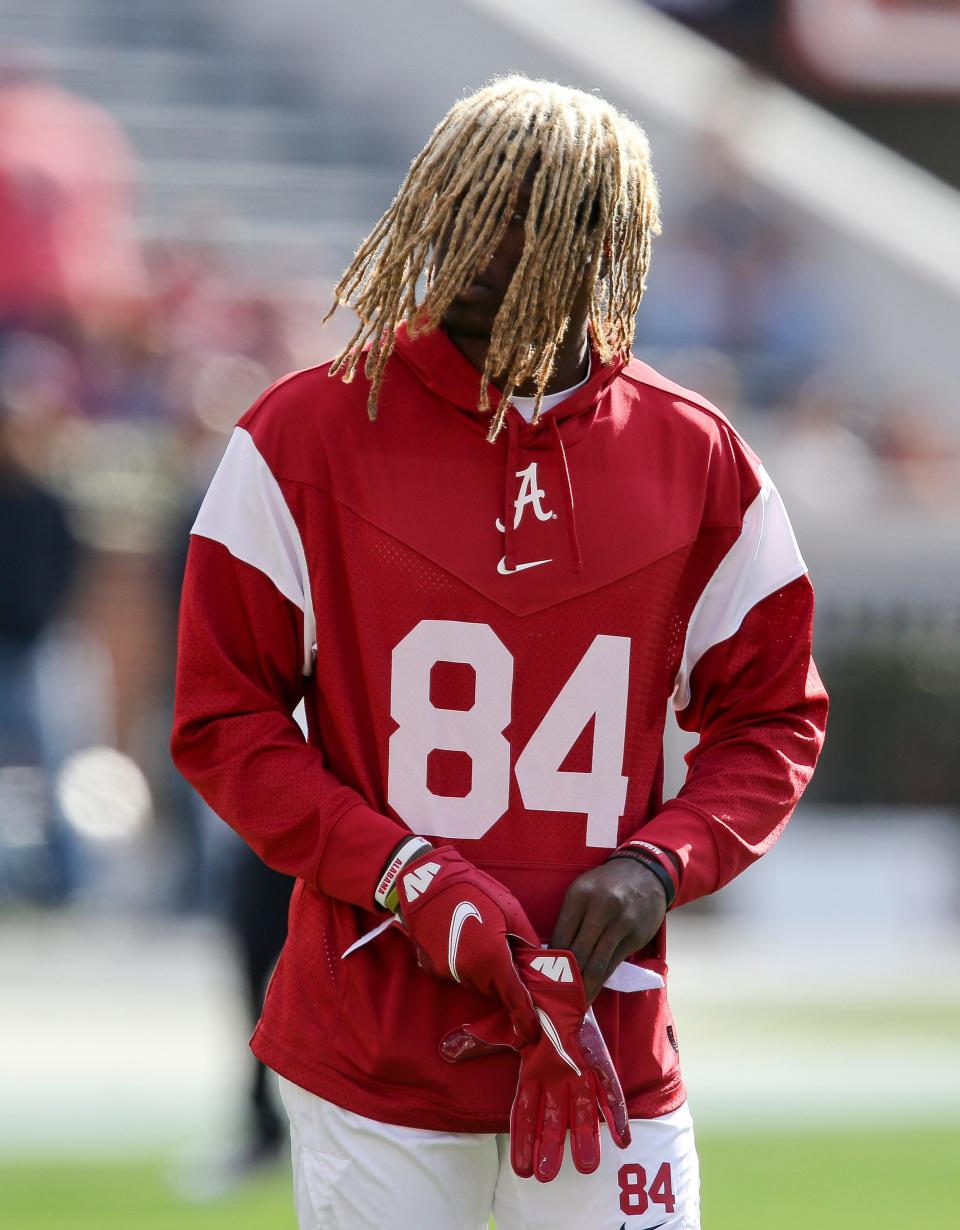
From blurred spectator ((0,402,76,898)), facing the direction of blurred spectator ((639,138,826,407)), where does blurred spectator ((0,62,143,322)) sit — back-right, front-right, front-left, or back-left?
front-left

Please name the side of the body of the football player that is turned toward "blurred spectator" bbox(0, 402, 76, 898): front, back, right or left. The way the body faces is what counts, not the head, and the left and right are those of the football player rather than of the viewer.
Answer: back

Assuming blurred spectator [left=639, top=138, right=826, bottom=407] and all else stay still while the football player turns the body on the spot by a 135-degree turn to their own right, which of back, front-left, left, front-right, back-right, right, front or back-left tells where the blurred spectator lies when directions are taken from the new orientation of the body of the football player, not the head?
front-right

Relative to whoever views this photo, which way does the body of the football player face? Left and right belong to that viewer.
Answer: facing the viewer

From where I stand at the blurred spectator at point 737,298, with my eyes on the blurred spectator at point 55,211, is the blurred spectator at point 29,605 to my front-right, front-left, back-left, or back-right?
front-left

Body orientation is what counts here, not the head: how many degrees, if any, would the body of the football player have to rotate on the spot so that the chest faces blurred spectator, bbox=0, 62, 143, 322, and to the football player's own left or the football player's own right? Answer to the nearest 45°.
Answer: approximately 180°
